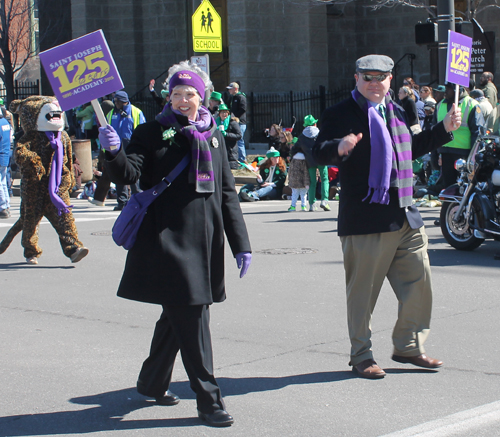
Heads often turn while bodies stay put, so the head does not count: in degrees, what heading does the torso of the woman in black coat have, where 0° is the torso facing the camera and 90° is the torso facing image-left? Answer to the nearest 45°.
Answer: approximately 315°

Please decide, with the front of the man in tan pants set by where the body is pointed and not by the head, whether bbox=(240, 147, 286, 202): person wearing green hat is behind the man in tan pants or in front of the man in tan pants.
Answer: behind

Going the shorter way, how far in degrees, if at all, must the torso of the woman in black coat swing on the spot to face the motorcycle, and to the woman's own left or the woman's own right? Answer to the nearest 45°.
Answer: approximately 90° to the woman's own left

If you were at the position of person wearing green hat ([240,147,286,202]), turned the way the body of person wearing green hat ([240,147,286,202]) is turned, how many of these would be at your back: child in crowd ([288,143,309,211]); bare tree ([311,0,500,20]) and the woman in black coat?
1

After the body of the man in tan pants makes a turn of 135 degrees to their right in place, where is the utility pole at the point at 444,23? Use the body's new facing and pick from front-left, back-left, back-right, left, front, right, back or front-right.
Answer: right

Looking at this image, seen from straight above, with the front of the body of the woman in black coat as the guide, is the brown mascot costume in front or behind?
behind

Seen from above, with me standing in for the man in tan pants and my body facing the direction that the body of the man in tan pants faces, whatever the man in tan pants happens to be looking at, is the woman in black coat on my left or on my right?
on my right

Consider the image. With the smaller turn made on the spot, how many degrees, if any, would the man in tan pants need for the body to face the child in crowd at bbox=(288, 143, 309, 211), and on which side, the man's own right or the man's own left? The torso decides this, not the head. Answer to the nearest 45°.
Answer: approximately 135° to the man's own left

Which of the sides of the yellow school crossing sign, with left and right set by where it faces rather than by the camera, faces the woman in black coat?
front
